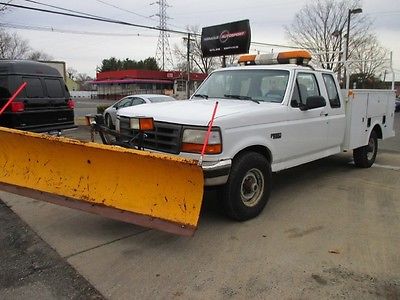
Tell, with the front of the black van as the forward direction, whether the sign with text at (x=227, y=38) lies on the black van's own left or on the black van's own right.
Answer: on the black van's own right

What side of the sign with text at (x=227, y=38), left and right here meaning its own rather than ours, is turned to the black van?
front

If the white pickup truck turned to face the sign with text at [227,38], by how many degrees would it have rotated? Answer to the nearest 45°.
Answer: approximately 135° to its right

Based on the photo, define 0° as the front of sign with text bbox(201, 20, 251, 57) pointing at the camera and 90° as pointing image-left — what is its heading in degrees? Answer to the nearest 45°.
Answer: approximately 45°

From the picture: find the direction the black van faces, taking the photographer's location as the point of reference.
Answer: facing away from the viewer and to the left of the viewer

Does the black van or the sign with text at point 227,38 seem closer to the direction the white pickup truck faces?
the black van

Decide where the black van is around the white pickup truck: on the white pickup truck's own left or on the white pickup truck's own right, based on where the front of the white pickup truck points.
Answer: on the white pickup truck's own right

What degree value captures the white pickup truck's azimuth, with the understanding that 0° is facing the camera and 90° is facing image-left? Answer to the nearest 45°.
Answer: approximately 45°

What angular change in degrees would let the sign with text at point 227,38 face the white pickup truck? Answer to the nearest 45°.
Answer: approximately 45° to its left

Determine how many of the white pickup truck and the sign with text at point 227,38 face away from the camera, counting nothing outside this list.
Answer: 0
